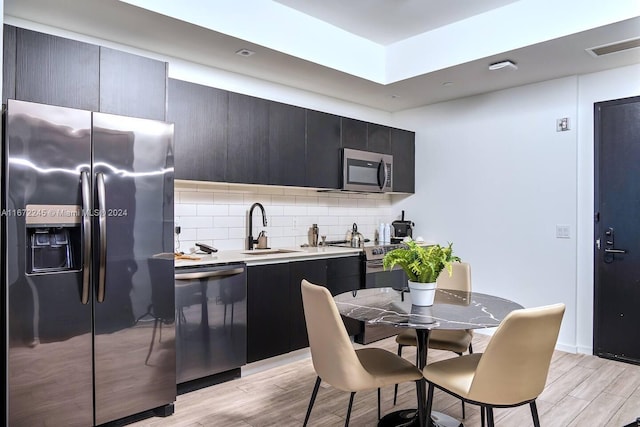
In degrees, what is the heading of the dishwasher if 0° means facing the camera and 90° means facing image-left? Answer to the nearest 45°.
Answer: approximately 315°

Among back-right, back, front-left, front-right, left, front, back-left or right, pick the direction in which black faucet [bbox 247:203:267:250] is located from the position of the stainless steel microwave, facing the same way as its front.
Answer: right

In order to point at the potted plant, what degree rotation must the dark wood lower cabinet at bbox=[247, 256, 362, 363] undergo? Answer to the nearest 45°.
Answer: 0° — it already faces it

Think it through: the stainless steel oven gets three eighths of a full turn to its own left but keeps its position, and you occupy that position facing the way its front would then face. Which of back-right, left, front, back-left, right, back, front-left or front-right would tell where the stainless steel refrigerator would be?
back-left

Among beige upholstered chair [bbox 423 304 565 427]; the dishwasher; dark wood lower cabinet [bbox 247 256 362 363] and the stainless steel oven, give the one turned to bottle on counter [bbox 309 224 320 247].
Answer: the beige upholstered chair

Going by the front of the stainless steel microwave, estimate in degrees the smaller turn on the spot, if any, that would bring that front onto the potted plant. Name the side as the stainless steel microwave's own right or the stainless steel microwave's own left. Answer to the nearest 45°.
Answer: approximately 45° to the stainless steel microwave's own right

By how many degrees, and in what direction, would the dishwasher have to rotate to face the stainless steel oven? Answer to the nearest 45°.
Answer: approximately 90° to its left

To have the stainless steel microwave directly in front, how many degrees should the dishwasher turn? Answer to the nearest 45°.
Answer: approximately 90° to its left

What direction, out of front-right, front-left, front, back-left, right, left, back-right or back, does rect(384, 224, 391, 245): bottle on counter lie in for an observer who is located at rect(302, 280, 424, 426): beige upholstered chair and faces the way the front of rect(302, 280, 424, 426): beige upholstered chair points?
front-left

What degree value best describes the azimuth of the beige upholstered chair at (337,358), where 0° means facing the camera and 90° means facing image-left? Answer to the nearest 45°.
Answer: approximately 225°

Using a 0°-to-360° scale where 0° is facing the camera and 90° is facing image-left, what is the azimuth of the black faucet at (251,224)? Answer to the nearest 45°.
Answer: approximately 315°

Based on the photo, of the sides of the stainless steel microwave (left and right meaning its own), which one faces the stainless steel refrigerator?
right

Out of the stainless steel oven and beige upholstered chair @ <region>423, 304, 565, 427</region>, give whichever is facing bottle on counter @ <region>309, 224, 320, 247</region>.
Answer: the beige upholstered chair

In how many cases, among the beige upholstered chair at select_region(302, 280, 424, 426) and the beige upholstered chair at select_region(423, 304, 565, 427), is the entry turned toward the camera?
0

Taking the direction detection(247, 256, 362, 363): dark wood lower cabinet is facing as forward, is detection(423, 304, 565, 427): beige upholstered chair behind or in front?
in front

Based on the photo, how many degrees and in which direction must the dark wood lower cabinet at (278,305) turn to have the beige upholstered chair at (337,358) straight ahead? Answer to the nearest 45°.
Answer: approximately 45° to its right

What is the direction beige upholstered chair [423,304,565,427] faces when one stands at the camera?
facing away from the viewer and to the left of the viewer
